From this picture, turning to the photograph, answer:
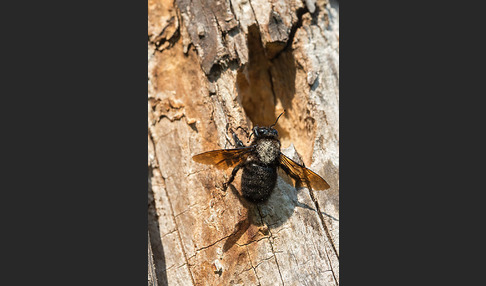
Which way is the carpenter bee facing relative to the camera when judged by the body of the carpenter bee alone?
away from the camera
